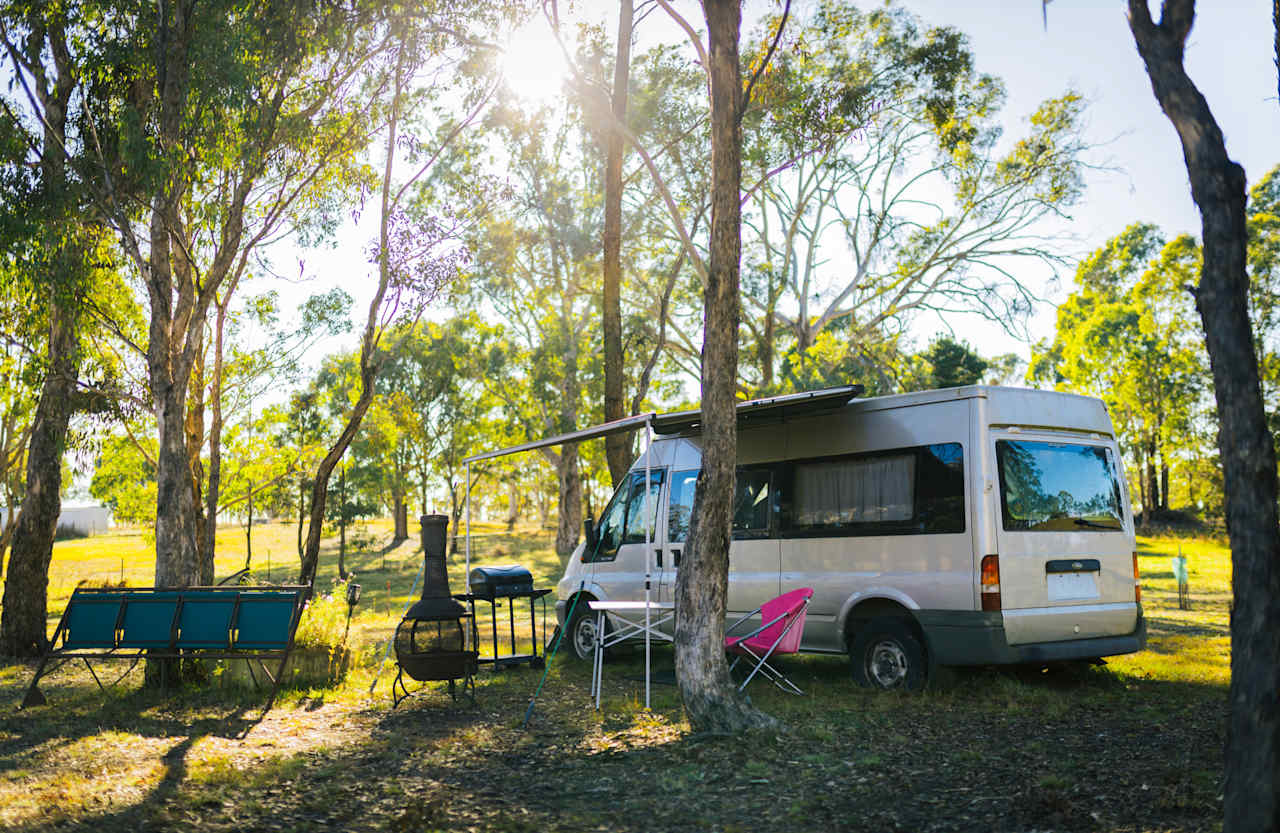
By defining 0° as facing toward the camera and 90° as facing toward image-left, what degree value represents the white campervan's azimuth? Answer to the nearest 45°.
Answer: approximately 135°

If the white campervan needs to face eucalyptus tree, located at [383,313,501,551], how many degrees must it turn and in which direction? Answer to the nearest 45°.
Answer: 0° — it already faces it

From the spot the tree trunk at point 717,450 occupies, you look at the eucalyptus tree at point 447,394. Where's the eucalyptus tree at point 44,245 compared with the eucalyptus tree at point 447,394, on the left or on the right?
left

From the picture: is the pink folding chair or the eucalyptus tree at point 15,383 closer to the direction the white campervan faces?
the eucalyptus tree

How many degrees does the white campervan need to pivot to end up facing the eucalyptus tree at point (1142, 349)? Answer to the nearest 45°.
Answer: approximately 45° to its right

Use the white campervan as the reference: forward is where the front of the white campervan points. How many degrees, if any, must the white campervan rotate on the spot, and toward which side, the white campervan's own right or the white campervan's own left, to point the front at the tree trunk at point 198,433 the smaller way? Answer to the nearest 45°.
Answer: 0° — it already faces it

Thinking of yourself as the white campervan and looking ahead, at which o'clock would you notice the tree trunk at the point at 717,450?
The tree trunk is roughly at 9 o'clock from the white campervan.

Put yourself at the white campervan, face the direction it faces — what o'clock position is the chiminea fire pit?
The chiminea fire pit is roughly at 10 o'clock from the white campervan.

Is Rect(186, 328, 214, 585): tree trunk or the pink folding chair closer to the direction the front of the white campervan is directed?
the tree trunk
